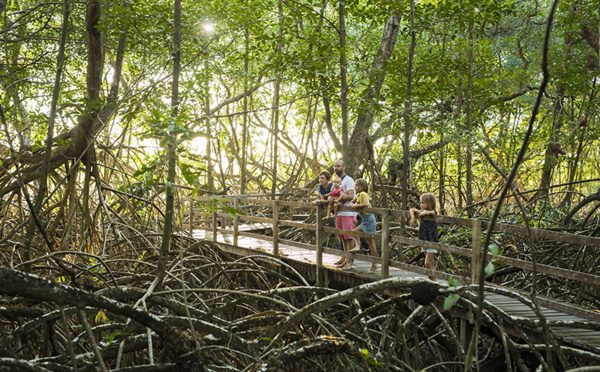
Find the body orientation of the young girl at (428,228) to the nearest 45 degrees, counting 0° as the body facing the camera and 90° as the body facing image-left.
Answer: approximately 45°

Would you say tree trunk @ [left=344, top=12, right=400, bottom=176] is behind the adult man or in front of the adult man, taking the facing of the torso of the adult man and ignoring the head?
behind

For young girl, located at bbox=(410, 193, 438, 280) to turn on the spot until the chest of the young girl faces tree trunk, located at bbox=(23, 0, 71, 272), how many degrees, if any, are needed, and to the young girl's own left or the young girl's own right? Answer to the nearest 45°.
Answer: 0° — they already face it

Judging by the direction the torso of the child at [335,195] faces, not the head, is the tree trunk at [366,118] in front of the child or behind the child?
behind

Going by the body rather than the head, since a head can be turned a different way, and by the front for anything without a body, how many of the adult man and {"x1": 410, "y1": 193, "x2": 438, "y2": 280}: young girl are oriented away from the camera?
0

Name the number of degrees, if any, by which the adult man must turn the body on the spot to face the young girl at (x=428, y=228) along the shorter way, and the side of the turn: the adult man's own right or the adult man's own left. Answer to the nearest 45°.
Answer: approximately 90° to the adult man's own left

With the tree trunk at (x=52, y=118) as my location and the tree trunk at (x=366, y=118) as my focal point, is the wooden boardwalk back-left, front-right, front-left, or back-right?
front-right

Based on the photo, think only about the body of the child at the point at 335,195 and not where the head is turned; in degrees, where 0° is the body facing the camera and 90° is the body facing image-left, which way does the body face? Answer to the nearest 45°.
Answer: approximately 45°

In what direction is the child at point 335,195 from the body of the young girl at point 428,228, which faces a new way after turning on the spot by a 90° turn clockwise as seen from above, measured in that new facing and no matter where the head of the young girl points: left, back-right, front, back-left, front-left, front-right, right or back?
front

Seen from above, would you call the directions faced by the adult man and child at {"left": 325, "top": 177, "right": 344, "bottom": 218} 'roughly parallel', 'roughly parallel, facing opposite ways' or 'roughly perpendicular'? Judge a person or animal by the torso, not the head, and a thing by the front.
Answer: roughly parallel
